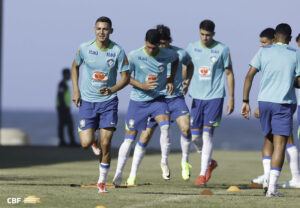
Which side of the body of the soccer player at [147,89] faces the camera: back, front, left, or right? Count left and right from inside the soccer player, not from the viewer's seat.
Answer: front

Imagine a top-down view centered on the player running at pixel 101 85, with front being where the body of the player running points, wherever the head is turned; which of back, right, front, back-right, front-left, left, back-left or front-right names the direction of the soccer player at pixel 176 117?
back-left

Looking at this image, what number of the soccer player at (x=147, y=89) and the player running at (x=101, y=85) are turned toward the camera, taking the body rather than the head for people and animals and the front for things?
2

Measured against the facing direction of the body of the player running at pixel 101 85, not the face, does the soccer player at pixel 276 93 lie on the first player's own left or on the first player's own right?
on the first player's own left

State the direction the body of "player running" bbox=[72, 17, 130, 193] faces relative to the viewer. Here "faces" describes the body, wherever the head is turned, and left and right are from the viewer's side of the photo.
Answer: facing the viewer

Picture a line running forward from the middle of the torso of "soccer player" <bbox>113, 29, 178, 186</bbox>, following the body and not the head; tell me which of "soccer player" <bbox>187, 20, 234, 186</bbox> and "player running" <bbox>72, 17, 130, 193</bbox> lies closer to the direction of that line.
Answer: the player running

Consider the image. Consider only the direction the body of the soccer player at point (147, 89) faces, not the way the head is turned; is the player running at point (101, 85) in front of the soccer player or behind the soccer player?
in front
